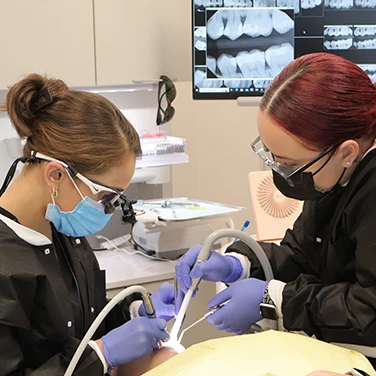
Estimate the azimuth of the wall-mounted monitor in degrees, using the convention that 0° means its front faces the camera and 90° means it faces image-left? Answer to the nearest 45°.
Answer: approximately 0°

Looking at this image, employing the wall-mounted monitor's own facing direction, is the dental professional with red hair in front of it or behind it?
in front

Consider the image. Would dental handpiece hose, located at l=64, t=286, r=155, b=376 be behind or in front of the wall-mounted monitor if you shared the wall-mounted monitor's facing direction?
in front

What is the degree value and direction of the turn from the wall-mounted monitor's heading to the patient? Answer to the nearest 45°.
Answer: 0° — it already faces them

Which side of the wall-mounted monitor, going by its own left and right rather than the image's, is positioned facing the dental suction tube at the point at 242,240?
front
